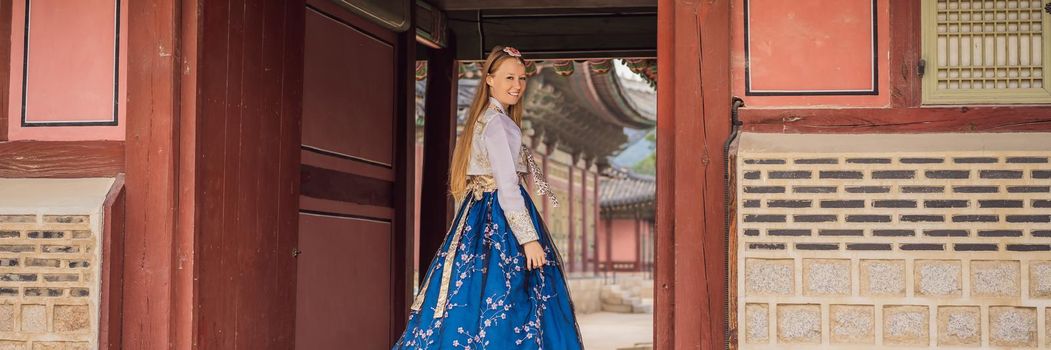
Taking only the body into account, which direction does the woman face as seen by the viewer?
to the viewer's right

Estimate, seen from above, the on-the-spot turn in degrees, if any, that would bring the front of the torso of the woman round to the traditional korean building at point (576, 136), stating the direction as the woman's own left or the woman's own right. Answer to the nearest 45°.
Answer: approximately 90° to the woman's own left

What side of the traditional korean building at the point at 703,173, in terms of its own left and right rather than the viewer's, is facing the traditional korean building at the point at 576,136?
back

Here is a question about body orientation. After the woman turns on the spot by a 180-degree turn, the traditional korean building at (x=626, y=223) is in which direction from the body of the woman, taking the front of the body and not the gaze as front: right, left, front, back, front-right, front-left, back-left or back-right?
right
